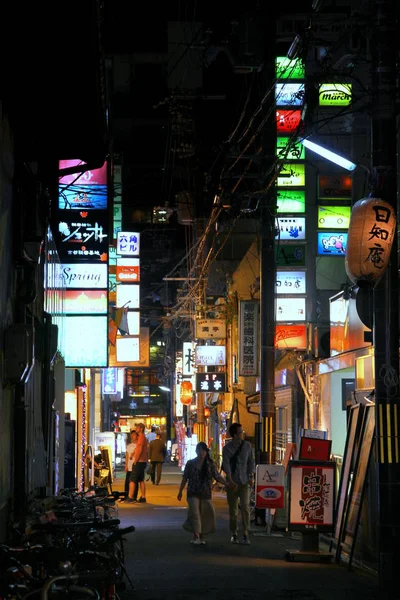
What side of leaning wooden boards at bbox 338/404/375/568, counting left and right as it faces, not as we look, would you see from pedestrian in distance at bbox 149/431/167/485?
right

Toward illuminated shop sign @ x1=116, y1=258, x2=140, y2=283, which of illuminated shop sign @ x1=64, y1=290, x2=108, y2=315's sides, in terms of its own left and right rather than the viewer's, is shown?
back

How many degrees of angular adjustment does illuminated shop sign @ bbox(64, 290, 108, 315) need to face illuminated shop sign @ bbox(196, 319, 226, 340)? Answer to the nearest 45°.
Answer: approximately 180°

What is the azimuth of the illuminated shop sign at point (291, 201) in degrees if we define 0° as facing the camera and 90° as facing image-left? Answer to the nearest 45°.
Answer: approximately 0°

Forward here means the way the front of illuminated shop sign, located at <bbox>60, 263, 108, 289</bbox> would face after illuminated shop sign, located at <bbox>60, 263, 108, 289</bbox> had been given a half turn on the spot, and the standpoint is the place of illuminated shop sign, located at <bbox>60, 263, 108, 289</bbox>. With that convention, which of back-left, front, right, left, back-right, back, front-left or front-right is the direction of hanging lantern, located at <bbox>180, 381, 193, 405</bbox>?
front

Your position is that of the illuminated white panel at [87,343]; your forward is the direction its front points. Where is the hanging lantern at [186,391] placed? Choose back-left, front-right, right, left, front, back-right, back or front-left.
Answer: back
